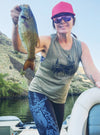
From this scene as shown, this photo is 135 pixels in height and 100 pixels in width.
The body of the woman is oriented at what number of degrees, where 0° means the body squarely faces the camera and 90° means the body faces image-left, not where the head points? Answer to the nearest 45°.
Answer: approximately 0°
